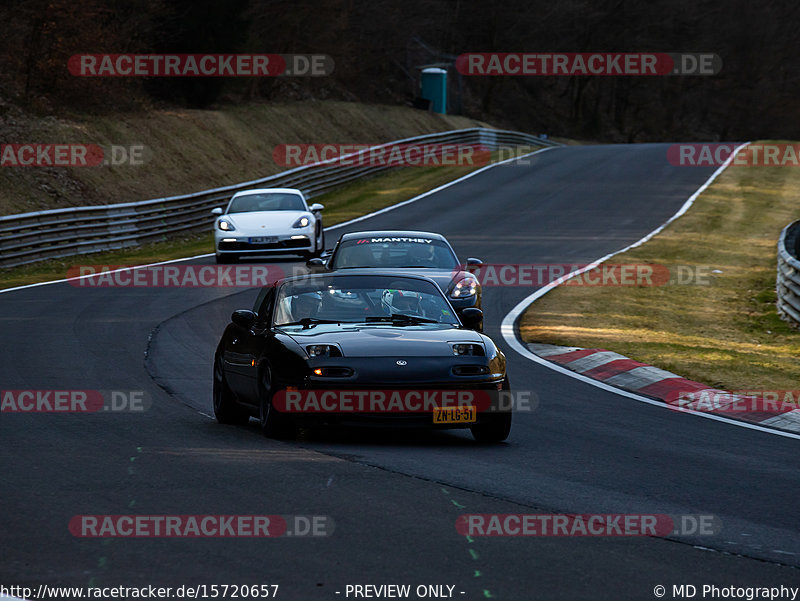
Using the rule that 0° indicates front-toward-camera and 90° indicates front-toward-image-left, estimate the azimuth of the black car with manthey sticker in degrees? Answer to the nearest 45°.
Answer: approximately 0°

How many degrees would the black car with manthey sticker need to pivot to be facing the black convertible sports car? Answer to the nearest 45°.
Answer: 0° — it already faces it

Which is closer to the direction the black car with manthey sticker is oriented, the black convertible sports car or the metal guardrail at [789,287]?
the black convertible sports car

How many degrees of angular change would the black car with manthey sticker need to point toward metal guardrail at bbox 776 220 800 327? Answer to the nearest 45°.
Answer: approximately 135° to its left

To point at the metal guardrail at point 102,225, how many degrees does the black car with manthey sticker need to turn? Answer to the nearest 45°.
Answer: approximately 135° to its right

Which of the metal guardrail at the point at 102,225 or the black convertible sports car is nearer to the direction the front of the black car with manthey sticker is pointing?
the black convertible sports car

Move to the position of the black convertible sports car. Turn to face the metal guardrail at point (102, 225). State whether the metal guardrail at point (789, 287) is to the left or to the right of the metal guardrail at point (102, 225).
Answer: right
